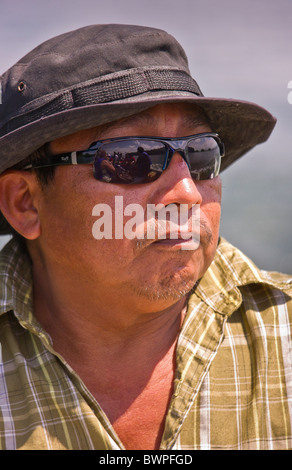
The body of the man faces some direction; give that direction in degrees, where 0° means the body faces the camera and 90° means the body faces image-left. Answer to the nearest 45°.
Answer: approximately 315°
